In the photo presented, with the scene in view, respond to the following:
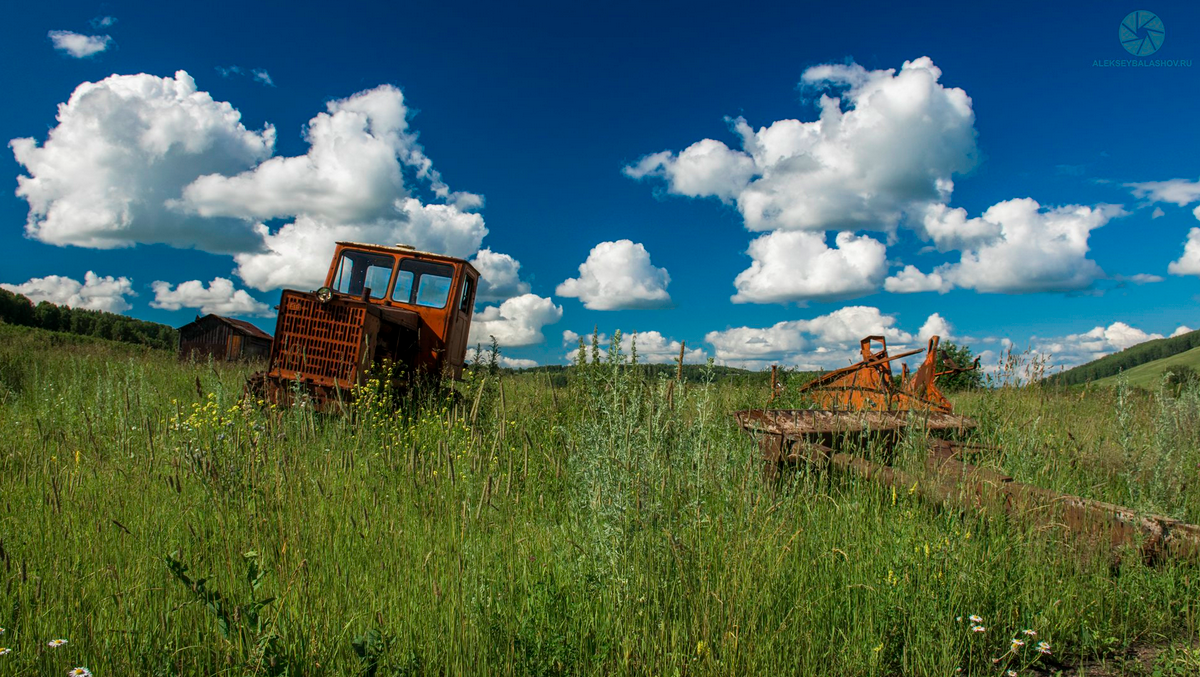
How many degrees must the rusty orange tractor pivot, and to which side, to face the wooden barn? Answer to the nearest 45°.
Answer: approximately 135° to its right

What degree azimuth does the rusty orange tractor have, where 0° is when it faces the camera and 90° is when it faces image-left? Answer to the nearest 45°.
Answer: approximately 45°

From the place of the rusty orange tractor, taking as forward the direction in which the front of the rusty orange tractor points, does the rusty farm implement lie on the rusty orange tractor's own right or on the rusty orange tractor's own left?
on the rusty orange tractor's own left

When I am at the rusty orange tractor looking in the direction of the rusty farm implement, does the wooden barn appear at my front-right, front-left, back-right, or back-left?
back-left
